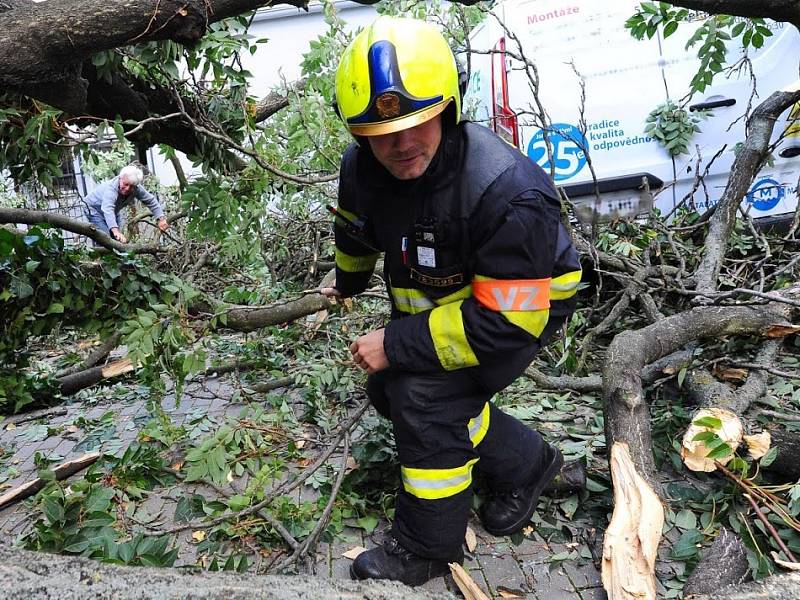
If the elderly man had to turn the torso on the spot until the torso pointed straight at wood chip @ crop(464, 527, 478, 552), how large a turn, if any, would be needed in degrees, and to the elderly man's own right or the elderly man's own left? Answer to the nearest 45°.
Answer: approximately 45° to the elderly man's own right

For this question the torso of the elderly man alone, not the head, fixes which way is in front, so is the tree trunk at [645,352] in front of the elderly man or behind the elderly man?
in front

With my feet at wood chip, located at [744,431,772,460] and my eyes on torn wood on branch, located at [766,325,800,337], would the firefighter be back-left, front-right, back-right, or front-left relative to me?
back-left

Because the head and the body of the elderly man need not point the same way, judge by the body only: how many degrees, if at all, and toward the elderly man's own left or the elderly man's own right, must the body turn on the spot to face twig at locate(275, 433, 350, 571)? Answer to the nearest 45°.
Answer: approximately 45° to the elderly man's own right

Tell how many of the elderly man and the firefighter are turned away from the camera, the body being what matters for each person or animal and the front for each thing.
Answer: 0

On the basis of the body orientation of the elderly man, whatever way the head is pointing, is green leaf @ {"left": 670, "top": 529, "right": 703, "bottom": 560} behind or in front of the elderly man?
in front

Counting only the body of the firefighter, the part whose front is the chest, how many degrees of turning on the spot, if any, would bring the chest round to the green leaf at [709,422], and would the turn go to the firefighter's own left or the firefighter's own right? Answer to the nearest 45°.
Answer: approximately 135° to the firefighter's own left

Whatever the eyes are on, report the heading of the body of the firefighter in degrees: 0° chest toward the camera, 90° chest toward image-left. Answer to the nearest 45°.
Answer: approximately 45°
